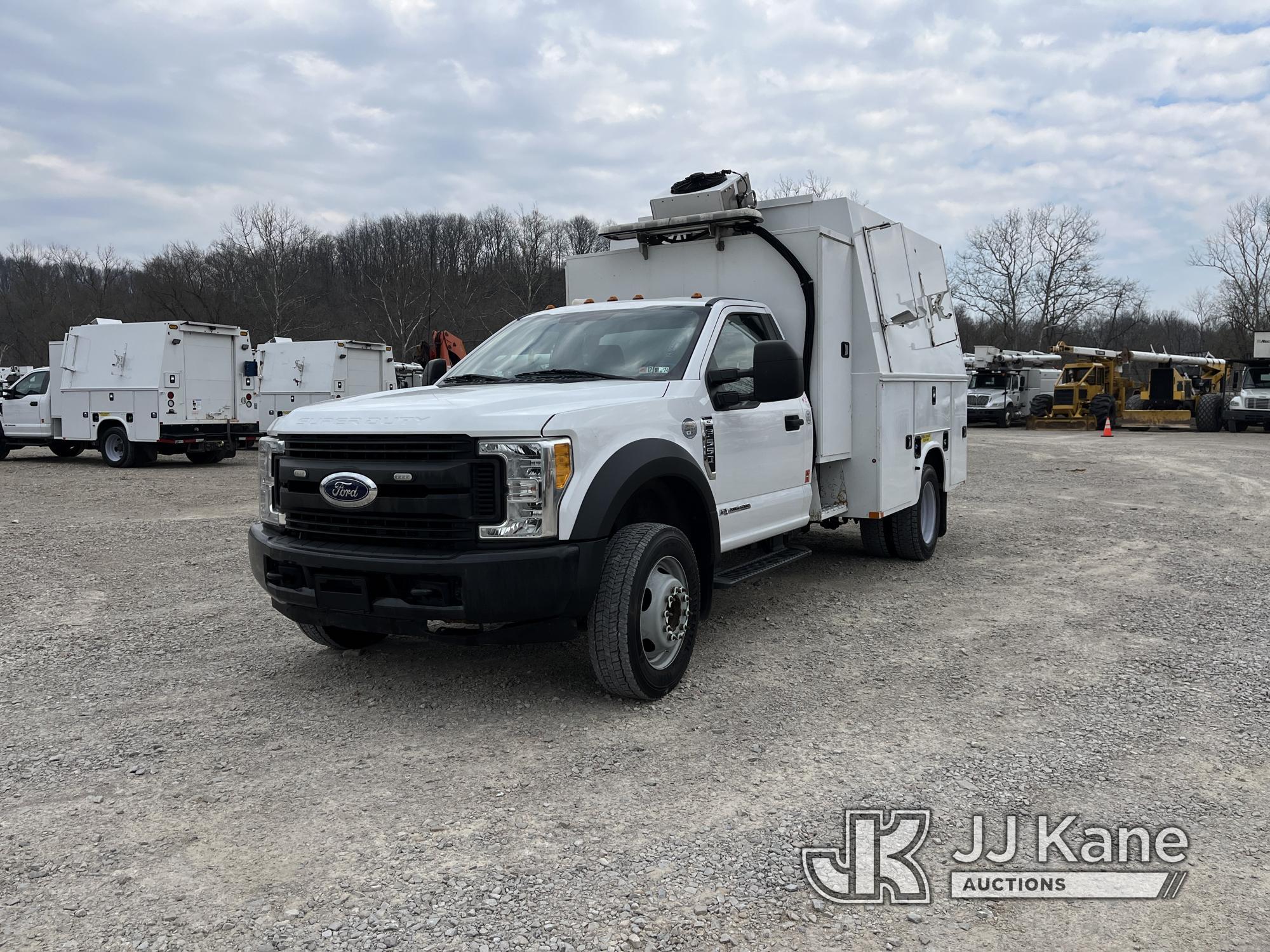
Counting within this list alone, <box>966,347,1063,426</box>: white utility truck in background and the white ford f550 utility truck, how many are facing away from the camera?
0

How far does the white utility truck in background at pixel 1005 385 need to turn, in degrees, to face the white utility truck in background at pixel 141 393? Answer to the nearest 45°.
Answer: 0° — it already faces it

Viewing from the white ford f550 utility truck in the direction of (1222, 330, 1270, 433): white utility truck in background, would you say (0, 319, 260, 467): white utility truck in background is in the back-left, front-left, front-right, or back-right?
front-left

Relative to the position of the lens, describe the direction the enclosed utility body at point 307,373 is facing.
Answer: facing away from the viewer and to the left of the viewer

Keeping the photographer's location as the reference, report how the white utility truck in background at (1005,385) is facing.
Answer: facing the viewer and to the left of the viewer

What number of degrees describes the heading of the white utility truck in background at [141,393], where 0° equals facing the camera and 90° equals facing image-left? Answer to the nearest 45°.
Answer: approximately 135°

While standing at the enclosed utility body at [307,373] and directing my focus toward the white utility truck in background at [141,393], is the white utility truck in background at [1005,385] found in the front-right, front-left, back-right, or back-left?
back-left

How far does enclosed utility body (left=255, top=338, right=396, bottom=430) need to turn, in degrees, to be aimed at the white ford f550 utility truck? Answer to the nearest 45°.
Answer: approximately 135° to its left

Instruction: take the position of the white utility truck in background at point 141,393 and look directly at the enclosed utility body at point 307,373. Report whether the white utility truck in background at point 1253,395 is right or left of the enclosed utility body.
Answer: right
